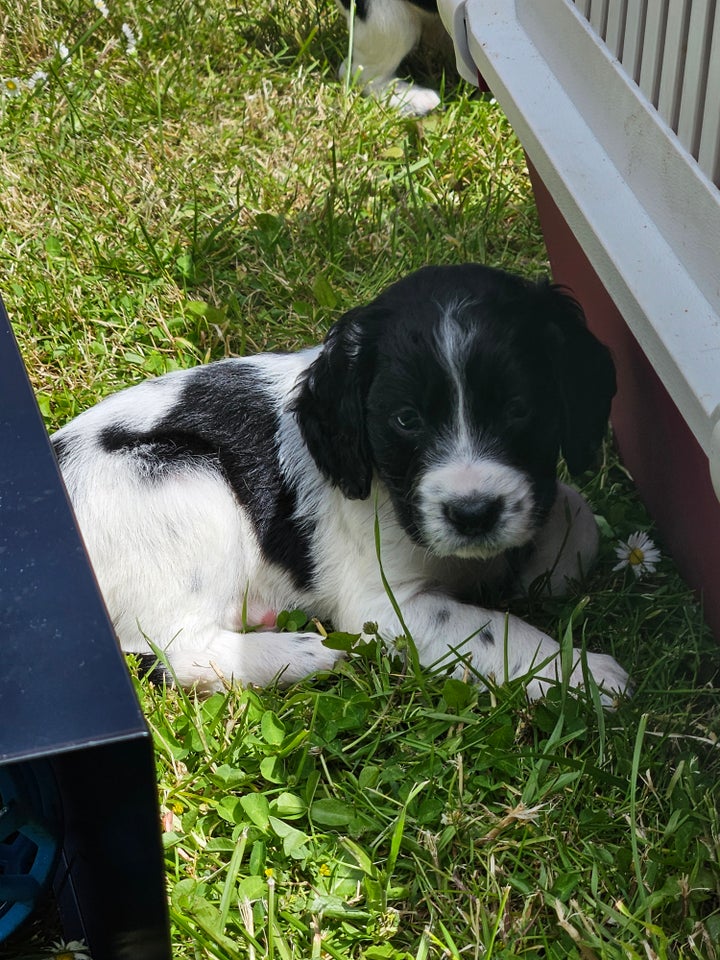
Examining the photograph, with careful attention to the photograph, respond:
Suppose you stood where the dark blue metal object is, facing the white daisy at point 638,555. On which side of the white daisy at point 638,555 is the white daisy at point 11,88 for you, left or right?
left

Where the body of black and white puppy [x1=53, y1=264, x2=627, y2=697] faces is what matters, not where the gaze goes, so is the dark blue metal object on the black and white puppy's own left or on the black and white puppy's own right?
on the black and white puppy's own right

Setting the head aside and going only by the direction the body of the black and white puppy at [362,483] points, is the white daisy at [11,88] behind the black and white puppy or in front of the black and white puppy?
behind

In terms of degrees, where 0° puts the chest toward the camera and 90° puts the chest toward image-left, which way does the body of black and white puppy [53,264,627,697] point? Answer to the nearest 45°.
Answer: approximately 315°

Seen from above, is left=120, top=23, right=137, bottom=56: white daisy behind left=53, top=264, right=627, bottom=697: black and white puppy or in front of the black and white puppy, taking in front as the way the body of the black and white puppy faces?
behind

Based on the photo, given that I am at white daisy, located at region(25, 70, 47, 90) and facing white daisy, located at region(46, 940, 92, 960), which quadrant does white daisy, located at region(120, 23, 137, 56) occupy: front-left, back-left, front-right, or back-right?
back-left

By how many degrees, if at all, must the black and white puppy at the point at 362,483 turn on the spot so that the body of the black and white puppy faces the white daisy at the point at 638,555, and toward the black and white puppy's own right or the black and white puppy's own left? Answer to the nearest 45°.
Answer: approximately 45° to the black and white puppy's own left

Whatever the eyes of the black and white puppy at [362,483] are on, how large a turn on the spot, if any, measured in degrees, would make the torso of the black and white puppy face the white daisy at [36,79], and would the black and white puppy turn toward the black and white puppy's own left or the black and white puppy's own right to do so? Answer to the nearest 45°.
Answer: approximately 135° to the black and white puppy's own left
